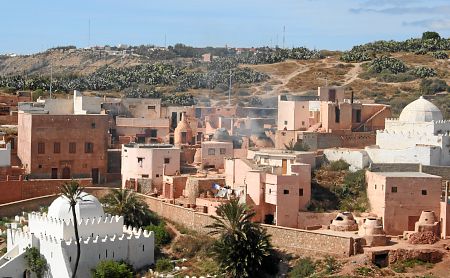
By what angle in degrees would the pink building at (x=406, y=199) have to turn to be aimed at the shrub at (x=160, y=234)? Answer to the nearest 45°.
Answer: approximately 90° to its right

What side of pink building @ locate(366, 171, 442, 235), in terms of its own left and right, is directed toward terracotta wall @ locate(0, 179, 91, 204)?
right

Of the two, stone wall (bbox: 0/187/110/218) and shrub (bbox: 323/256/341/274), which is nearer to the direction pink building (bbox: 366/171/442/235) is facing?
the shrub

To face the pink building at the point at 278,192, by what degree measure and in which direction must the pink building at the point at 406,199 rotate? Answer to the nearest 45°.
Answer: approximately 90° to its right

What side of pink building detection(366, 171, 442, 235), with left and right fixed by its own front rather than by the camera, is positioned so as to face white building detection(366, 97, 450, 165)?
back

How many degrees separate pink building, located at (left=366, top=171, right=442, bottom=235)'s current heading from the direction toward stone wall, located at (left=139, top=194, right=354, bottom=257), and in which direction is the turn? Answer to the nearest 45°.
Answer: approximately 45° to its right

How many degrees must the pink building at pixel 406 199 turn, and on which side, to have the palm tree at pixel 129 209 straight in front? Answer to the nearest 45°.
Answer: approximately 90° to its right

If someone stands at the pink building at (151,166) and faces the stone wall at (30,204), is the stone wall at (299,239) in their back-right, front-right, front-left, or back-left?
back-left

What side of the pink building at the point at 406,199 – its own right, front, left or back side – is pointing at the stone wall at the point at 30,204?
right

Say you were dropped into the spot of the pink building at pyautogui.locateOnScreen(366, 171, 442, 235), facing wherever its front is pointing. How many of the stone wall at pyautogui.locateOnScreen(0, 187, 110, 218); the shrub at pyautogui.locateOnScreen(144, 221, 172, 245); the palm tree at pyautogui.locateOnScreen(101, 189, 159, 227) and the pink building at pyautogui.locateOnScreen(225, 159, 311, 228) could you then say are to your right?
4

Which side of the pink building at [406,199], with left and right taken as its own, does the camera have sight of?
front

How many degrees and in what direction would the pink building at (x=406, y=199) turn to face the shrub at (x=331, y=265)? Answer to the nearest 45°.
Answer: approximately 45° to its right

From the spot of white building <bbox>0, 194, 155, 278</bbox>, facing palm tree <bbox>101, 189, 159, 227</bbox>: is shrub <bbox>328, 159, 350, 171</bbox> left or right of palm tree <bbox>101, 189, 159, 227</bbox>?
right
